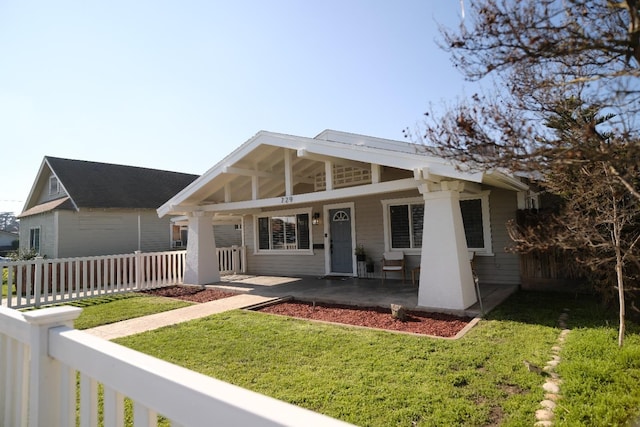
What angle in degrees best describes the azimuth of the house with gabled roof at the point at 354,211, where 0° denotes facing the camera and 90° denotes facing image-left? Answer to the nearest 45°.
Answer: approximately 45°

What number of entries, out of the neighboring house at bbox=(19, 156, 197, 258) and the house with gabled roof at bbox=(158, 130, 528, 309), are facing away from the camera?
0

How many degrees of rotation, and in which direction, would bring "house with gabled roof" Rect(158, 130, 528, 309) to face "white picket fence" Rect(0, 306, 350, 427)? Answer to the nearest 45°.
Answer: approximately 45° to its left

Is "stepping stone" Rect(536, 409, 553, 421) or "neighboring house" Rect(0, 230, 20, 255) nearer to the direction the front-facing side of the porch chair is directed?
the stepping stone

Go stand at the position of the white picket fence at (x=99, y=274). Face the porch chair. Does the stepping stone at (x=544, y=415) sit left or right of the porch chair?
right

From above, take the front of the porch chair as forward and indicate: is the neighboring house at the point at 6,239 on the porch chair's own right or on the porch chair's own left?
on the porch chair's own right

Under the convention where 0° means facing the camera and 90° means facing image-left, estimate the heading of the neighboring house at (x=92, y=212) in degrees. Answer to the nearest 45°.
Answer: approximately 45°

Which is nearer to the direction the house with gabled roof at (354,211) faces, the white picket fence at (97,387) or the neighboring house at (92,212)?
the white picket fence
